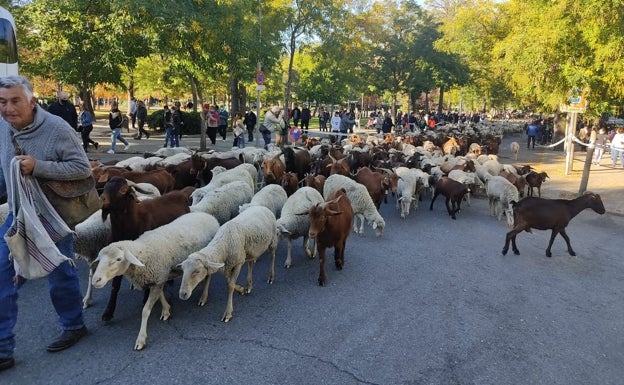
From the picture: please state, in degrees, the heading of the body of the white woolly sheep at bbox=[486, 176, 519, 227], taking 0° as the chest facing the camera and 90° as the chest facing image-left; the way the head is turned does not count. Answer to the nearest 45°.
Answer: approximately 315°

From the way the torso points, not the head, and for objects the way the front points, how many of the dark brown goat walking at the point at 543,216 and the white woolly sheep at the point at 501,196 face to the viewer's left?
0

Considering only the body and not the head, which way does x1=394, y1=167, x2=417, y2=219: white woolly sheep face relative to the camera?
toward the camera

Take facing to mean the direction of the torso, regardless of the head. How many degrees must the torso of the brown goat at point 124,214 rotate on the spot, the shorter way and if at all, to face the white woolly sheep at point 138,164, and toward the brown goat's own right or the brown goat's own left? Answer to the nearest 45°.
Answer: approximately 135° to the brown goat's own right

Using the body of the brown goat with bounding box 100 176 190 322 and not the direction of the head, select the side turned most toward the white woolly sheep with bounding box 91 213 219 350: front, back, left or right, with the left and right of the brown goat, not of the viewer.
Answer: left

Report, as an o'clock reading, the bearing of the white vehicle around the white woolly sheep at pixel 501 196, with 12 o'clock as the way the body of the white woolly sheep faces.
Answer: The white vehicle is roughly at 4 o'clock from the white woolly sheep.

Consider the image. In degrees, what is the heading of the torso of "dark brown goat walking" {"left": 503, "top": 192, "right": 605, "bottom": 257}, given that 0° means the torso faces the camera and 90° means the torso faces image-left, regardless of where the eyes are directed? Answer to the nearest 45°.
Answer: approximately 270°

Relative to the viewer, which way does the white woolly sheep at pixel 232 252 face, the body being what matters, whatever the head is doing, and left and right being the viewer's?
facing the viewer and to the left of the viewer

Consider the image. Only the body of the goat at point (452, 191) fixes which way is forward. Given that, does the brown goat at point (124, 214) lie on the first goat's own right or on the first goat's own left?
on the first goat's own right

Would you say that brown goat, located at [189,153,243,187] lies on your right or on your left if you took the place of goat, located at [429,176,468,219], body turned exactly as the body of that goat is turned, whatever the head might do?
on your right

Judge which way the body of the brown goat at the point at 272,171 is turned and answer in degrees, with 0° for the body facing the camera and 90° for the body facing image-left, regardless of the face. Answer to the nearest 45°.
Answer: approximately 45°
